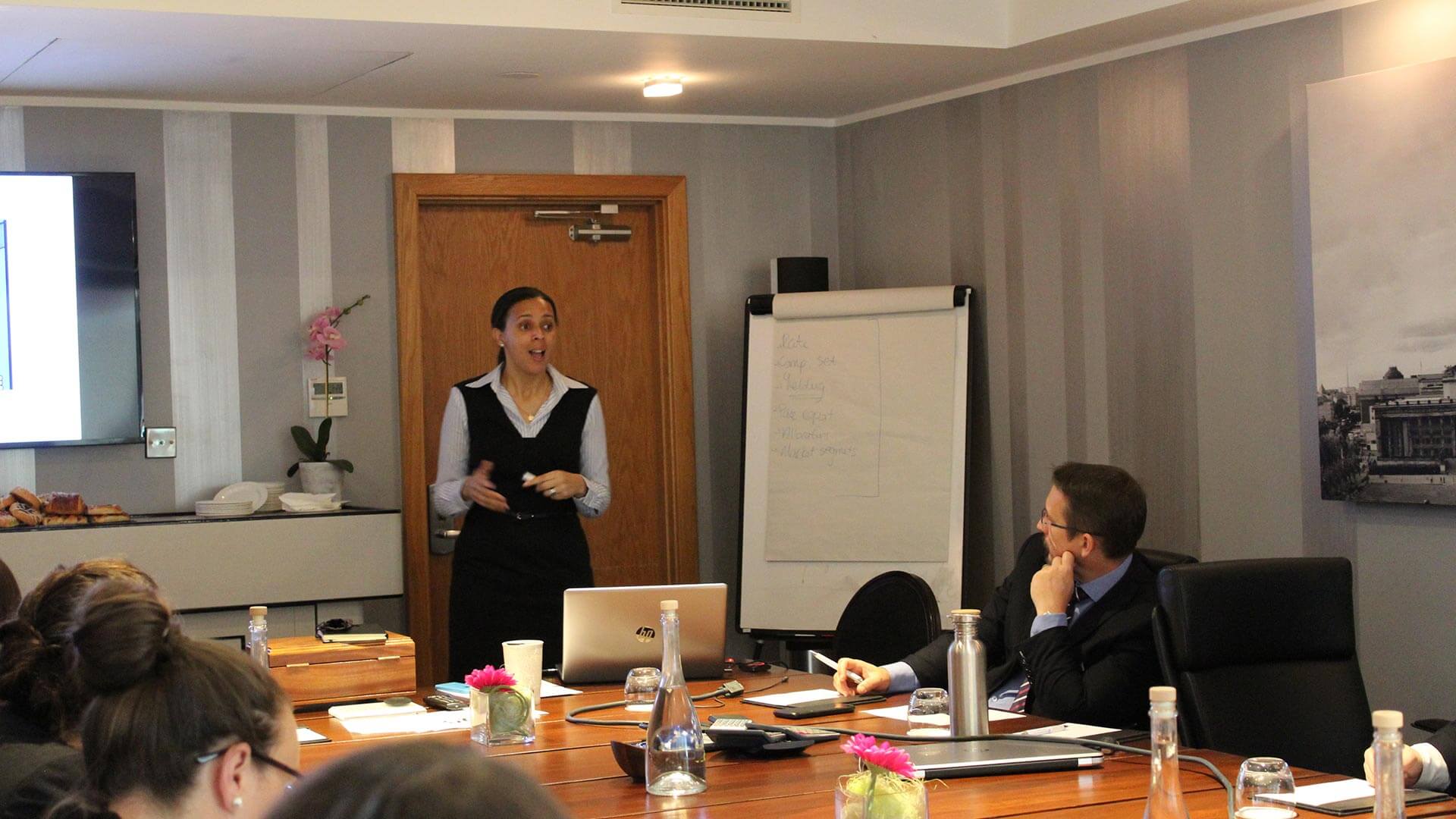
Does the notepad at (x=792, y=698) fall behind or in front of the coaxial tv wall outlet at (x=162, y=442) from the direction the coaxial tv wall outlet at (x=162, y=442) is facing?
in front

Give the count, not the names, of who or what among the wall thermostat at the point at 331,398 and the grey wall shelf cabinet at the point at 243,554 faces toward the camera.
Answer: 2

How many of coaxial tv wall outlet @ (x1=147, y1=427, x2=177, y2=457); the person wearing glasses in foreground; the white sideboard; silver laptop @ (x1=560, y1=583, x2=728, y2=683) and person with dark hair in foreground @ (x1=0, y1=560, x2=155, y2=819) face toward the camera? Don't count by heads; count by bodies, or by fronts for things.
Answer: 2

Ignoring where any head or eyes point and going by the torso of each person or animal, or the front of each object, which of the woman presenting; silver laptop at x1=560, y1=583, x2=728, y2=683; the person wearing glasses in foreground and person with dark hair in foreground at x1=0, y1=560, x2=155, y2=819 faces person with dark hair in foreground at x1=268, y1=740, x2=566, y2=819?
the woman presenting

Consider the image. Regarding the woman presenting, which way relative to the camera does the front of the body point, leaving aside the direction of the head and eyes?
toward the camera

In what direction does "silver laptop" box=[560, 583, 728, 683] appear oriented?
away from the camera

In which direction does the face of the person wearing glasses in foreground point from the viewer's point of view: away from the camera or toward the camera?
away from the camera

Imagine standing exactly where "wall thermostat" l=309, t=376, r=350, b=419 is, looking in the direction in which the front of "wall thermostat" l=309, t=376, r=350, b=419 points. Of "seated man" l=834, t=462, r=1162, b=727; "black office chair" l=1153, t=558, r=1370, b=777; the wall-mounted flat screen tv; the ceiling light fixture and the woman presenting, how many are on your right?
1

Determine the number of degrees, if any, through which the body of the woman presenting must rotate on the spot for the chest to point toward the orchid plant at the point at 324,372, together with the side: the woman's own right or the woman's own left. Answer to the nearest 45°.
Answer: approximately 135° to the woman's own right

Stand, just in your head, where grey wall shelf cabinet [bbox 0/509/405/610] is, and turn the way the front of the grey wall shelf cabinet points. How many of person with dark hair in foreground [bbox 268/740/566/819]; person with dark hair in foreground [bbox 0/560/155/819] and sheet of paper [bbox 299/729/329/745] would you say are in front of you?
3

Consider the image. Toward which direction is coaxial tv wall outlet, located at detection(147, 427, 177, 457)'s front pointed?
toward the camera

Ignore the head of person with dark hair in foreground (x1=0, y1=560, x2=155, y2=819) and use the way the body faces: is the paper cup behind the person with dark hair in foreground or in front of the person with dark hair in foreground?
in front

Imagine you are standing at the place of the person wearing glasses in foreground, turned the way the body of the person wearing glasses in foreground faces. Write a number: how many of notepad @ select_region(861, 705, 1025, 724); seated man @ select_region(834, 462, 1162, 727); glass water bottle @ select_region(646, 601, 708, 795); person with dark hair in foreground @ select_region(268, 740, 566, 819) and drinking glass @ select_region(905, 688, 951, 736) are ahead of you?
4

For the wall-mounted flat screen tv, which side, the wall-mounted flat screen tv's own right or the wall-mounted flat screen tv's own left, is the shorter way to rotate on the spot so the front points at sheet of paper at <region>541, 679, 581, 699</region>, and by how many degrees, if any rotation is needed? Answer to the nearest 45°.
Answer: approximately 45° to the wall-mounted flat screen tv's own left

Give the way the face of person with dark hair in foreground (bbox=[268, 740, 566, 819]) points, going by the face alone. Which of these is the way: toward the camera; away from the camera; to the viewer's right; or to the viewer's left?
away from the camera

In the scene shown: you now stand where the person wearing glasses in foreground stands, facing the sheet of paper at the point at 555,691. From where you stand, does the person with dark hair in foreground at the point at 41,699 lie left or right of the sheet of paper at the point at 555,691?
left

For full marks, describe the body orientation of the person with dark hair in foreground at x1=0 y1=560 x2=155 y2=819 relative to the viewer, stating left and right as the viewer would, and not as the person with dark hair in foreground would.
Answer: facing away from the viewer and to the right of the viewer

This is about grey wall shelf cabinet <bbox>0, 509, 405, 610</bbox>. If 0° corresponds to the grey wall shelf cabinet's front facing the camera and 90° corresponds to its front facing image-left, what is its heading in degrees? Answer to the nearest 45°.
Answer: approximately 0°

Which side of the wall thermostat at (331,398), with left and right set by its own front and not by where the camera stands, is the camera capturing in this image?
front

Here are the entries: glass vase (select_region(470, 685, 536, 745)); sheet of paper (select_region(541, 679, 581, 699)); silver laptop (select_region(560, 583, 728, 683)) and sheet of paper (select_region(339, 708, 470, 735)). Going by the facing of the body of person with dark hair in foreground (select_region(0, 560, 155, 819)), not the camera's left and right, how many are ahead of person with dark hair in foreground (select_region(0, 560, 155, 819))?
4
